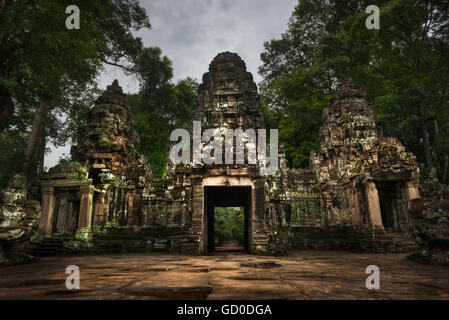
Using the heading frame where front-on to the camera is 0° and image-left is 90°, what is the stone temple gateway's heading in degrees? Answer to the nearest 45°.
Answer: approximately 0°

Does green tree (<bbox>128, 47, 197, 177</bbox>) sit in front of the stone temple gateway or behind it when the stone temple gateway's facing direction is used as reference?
behind

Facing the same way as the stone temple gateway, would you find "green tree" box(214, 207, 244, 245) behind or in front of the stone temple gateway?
behind
